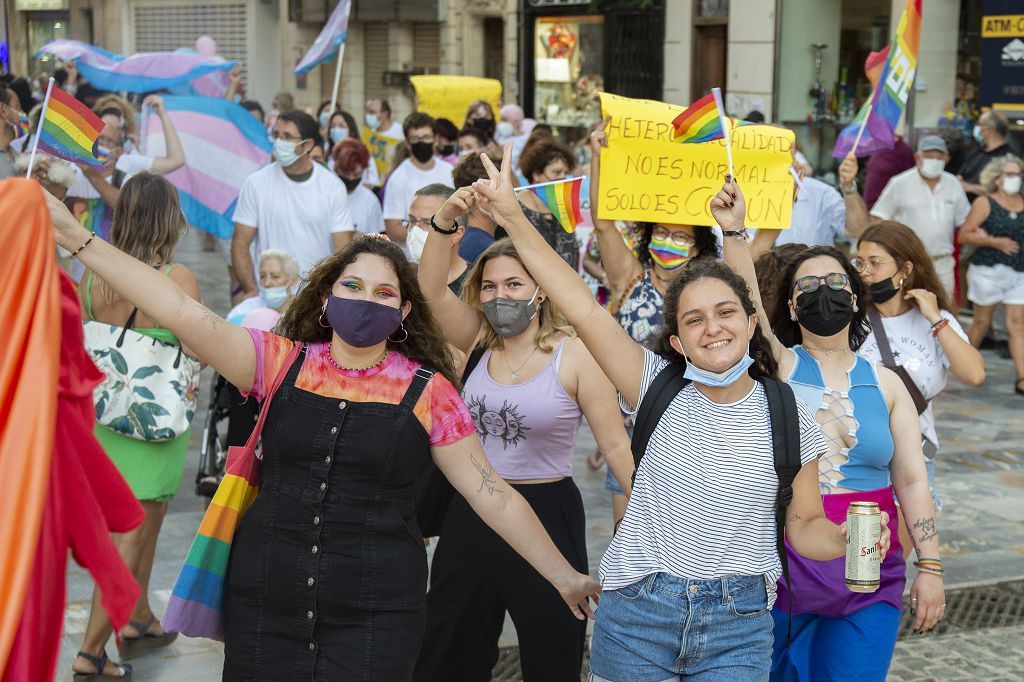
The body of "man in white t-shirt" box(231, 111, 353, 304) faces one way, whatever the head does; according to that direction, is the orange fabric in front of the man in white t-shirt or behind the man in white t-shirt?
in front

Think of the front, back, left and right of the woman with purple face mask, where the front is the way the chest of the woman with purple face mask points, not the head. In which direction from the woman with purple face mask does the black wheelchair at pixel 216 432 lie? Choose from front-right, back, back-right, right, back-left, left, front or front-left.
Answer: back

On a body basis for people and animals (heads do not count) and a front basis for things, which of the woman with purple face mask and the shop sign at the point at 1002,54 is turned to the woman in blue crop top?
the shop sign

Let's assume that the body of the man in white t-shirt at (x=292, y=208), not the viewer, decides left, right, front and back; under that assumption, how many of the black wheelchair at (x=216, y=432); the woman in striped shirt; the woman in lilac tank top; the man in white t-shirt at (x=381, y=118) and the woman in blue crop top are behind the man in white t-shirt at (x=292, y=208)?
1

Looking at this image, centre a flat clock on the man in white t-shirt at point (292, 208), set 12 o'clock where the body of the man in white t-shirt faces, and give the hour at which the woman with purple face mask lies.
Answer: The woman with purple face mask is roughly at 12 o'clock from the man in white t-shirt.

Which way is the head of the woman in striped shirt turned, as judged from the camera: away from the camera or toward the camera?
toward the camera

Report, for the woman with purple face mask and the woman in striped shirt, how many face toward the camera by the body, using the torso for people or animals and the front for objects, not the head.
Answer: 2

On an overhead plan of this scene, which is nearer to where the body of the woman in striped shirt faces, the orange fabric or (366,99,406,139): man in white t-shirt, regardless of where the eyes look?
the orange fabric

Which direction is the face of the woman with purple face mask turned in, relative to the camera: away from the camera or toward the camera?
toward the camera

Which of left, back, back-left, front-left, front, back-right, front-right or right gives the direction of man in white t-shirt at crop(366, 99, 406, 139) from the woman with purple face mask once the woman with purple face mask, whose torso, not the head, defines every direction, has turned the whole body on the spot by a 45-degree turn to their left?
back-left

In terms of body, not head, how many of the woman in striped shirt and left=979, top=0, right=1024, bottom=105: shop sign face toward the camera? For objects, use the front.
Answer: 2

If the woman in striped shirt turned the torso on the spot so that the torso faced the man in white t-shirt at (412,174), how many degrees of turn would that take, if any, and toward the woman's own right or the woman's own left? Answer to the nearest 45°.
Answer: approximately 180°

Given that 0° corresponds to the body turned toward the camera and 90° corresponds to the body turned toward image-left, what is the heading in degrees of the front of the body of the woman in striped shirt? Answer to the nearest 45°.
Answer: approximately 0°

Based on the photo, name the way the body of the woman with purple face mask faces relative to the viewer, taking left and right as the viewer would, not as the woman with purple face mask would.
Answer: facing the viewer

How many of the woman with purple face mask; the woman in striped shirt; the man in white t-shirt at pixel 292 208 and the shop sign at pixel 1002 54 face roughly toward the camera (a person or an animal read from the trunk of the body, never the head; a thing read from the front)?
4

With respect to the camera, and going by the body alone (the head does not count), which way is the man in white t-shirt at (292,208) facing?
toward the camera
